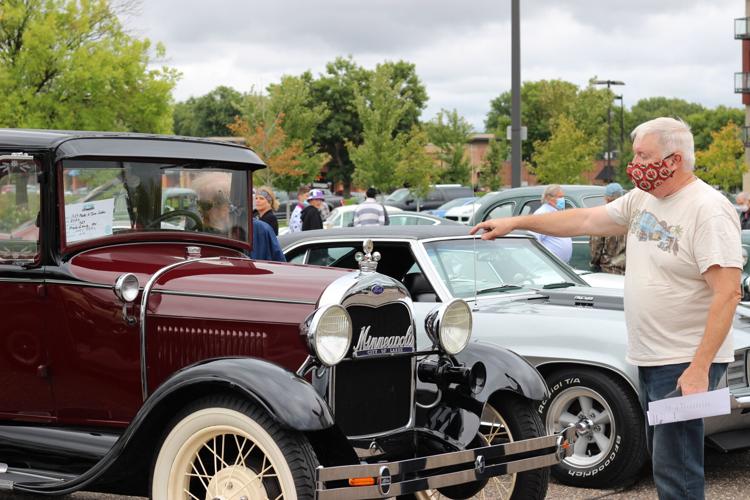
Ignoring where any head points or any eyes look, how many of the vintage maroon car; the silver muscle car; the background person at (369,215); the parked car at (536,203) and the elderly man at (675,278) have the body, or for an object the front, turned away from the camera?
1

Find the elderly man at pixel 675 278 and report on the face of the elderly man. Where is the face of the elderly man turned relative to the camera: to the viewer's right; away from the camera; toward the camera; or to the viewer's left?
to the viewer's left

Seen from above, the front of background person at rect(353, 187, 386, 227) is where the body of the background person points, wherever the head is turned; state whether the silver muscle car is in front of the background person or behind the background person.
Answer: behind

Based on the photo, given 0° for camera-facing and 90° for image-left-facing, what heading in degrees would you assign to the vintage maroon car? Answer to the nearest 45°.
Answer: approximately 315°

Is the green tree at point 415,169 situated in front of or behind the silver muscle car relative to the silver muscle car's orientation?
behind

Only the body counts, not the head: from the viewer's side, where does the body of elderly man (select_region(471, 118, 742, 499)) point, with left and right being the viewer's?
facing the viewer and to the left of the viewer

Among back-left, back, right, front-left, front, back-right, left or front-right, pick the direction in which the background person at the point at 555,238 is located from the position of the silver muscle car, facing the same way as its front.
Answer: back-left

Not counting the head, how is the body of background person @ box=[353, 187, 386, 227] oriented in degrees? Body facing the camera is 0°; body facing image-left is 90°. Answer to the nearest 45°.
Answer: approximately 180°

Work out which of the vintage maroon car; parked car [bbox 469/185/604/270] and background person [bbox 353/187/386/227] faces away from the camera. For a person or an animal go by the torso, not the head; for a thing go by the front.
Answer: the background person

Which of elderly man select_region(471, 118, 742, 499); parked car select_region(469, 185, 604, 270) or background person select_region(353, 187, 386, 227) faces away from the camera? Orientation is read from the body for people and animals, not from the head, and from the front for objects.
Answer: the background person

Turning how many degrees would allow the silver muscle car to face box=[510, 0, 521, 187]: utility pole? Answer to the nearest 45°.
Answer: approximately 135° to its left

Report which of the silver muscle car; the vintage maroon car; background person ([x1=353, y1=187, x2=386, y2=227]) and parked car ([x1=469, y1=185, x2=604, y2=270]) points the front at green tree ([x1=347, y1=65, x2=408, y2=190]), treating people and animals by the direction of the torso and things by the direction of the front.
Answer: the background person

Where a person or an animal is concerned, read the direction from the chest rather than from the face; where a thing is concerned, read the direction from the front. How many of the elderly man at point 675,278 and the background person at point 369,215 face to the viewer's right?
0

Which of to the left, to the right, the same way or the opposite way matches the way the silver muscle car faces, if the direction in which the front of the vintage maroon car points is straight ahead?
the same way

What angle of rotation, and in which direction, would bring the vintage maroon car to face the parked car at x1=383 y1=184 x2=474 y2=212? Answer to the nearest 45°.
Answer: approximately 135° to its left

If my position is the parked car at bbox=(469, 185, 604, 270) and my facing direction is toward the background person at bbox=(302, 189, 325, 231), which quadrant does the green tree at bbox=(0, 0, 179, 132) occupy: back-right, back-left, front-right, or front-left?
front-right
